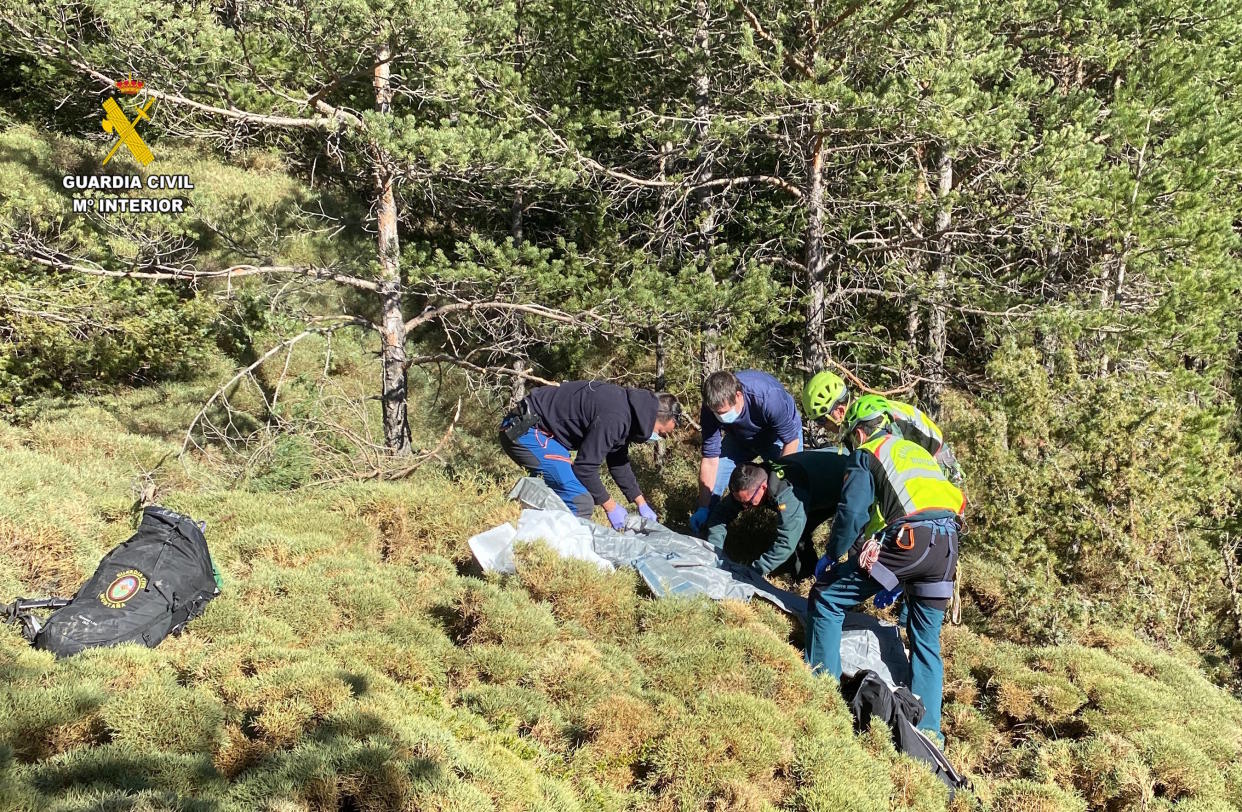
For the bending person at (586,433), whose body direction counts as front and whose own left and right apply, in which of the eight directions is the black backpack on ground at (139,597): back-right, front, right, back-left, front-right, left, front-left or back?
back-right

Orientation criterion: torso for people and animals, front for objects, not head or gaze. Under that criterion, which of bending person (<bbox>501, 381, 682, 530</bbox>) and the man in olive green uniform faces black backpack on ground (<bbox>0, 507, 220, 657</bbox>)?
the man in olive green uniform

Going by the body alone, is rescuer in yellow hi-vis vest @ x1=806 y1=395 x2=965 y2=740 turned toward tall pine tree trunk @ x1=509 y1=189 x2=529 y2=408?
yes

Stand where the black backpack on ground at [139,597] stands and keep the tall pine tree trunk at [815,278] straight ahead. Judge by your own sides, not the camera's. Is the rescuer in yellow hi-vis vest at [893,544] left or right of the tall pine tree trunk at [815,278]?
right

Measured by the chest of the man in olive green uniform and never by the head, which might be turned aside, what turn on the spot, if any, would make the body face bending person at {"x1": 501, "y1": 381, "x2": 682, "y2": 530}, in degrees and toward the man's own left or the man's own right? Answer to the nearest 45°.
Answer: approximately 45° to the man's own right

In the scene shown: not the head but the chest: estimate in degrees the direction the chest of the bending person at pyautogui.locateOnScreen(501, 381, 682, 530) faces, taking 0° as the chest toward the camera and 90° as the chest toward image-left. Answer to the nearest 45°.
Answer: approximately 270°

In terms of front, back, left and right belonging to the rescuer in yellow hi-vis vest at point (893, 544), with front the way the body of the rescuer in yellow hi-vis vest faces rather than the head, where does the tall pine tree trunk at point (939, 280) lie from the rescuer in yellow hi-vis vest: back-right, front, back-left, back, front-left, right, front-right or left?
front-right

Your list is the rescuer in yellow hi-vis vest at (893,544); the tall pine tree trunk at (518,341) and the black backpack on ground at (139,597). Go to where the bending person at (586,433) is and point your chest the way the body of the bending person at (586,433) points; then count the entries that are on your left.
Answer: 1

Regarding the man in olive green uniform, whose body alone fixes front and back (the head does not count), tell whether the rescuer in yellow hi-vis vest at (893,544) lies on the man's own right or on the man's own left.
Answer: on the man's own left

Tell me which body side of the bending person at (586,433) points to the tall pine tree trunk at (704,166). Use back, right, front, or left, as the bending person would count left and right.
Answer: left

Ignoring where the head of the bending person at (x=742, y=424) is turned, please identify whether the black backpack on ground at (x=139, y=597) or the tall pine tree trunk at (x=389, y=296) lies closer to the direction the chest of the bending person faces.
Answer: the black backpack on ground

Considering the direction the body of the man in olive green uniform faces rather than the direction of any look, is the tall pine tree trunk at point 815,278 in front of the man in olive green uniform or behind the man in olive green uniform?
behind

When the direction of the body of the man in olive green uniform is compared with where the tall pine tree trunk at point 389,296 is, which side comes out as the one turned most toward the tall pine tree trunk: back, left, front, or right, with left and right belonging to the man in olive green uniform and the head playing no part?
right

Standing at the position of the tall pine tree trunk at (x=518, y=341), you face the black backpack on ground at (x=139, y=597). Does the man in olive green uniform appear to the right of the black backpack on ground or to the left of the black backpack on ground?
left

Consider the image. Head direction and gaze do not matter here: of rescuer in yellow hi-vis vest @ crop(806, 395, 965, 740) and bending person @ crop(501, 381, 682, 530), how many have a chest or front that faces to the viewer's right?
1
